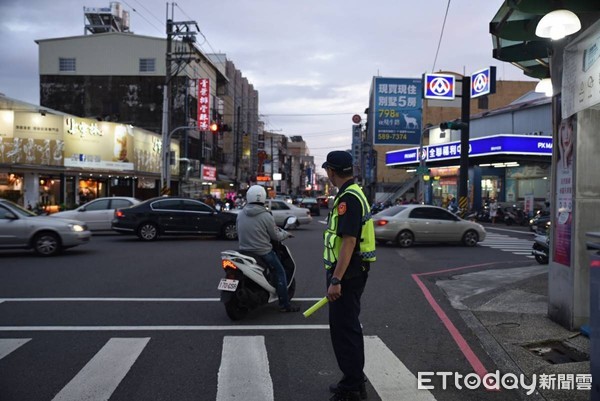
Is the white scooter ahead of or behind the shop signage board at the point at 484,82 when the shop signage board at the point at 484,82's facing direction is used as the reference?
ahead

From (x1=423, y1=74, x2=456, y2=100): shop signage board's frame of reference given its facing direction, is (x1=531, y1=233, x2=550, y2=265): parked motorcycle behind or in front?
in front

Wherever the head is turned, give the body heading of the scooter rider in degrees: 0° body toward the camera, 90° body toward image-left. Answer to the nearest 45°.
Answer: approximately 225°

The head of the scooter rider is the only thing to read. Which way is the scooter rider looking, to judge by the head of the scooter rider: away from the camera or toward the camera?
away from the camera

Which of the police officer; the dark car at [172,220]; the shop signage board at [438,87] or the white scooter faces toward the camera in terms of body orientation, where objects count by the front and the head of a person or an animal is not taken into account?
the shop signage board

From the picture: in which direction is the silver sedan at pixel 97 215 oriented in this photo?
to the viewer's left

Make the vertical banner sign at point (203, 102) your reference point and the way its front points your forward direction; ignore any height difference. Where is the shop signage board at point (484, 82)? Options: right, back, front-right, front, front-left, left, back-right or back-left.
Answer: front-left

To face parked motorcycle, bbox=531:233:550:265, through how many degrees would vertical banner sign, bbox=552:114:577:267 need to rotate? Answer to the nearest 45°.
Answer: approximately 135° to its right

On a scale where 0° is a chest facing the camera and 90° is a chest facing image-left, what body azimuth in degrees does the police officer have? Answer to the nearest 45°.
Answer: approximately 90°
